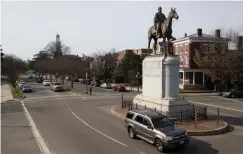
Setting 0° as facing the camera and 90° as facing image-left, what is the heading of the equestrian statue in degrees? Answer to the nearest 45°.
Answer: approximately 315°

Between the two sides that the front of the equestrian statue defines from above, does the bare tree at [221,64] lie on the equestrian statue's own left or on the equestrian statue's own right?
on the equestrian statue's own left
